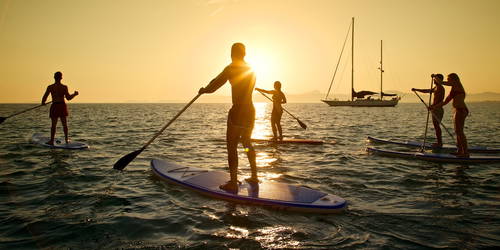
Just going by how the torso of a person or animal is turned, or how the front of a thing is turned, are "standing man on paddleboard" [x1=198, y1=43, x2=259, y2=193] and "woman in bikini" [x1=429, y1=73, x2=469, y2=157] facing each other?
no

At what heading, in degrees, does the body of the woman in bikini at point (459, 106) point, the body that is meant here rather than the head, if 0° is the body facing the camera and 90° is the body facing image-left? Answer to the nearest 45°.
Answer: approximately 90°

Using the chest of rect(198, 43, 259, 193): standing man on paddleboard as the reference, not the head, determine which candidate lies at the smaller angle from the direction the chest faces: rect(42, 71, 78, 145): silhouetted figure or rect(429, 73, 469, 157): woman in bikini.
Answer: the silhouetted figure

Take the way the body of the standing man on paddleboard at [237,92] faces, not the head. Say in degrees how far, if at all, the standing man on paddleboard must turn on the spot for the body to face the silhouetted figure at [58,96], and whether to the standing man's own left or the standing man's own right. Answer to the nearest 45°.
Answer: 0° — they already face them

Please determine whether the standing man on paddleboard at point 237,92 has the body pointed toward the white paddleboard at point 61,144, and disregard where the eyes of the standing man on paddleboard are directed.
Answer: yes

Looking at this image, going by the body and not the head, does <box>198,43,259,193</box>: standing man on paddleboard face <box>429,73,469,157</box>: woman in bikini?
no

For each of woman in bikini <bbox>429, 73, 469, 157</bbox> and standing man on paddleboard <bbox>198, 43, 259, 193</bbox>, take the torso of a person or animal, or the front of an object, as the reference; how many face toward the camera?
0

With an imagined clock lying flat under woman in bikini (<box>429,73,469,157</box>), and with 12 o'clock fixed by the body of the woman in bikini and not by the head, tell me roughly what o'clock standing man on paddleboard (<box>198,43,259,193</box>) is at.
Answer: The standing man on paddleboard is roughly at 10 o'clock from the woman in bikini.

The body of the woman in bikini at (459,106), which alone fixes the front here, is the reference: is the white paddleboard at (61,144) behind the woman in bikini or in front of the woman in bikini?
in front

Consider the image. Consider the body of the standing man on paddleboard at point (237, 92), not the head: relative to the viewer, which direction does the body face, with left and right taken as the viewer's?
facing away from the viewer and to the left of the viewer

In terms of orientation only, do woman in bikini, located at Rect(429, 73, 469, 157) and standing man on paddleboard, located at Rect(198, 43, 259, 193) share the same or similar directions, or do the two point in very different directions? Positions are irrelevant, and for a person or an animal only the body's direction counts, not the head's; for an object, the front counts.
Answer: same or similar directions

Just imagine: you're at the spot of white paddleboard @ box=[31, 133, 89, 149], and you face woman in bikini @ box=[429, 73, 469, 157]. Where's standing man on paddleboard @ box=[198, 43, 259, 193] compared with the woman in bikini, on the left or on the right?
right
